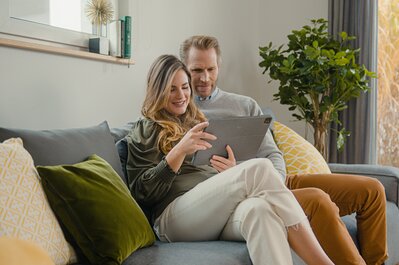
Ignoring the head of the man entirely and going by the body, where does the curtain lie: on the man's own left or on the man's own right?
on the man's own left

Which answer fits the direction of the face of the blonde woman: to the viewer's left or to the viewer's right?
to the viewer's right

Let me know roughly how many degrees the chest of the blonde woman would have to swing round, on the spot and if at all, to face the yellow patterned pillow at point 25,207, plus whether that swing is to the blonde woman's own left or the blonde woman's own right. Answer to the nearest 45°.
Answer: approximately 90° to the blonde woman's own right

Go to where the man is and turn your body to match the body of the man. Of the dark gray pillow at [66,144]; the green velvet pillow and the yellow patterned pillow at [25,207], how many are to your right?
3

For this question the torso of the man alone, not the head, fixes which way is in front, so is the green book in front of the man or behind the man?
behind

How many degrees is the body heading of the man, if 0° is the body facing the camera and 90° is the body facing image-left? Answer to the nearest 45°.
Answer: approximately 315°

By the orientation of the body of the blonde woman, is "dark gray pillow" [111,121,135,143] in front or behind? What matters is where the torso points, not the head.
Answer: behind

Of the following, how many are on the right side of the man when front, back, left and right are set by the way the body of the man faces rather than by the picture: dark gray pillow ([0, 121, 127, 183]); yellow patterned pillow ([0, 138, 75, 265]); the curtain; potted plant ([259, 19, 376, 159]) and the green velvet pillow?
3
